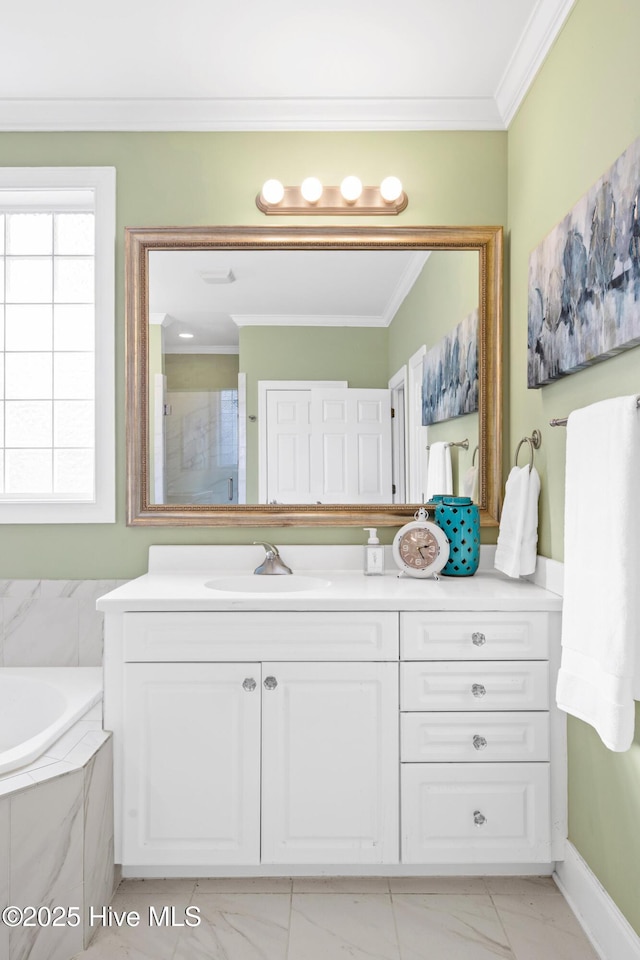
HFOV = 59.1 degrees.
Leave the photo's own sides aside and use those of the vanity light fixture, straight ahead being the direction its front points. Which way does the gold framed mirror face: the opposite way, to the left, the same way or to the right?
the same way

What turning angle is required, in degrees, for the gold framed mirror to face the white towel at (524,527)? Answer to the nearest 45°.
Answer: approximately 90° to its left

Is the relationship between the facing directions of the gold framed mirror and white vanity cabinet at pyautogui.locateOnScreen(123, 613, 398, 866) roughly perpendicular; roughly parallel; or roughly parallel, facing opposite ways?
roughly parallel

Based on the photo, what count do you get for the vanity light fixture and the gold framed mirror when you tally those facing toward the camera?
2

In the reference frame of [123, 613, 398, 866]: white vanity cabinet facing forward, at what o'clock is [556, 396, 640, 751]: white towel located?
The white towel is roughly at 10 o'clock from the white vanity cabinet.

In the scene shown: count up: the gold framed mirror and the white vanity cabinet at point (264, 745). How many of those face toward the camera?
2

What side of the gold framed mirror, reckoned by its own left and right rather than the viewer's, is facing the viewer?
front

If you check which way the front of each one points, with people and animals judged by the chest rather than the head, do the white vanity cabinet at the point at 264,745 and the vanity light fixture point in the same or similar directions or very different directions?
same or similar directions

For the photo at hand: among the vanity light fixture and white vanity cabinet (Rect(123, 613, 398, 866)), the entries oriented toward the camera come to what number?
2

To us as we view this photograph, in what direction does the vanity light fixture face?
facing the viewer

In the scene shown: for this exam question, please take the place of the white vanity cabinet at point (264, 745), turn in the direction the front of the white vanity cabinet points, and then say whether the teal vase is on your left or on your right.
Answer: on your left

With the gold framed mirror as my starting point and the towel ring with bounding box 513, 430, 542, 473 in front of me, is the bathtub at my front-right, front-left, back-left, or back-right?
back-right
